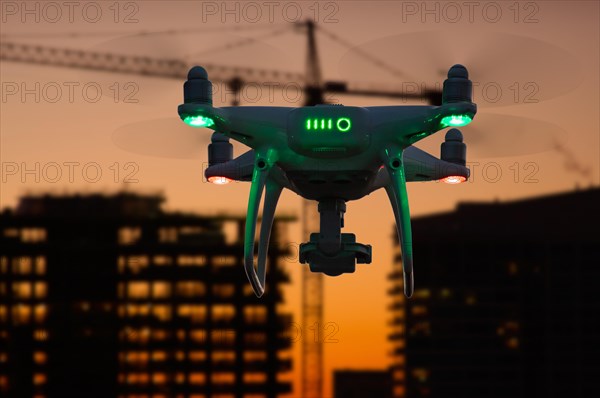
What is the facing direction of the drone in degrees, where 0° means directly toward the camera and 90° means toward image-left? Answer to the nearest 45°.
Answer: approximately 180°
